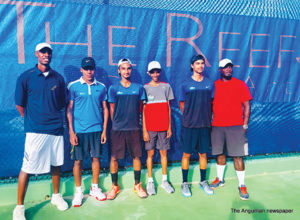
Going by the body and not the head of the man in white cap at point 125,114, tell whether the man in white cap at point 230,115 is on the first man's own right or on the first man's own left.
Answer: on the first man's own left

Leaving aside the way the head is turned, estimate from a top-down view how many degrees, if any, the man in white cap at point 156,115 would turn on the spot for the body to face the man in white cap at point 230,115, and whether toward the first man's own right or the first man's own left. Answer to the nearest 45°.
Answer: approximately 90° to the first man's own left

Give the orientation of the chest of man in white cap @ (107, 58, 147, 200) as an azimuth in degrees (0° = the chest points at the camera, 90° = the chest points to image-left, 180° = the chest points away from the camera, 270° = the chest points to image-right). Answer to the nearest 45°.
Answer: approximately 0°

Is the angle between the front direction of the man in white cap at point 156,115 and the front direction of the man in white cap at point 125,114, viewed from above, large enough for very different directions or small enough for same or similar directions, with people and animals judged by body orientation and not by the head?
same or similar directions

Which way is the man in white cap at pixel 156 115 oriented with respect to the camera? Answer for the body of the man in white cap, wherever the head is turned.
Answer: toward the camera

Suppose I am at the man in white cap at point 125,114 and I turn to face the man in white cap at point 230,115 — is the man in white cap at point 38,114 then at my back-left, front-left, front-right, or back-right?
back-right

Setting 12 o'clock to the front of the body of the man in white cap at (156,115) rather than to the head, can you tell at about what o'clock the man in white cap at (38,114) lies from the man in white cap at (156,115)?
the man in white cap at (38,114) is roughly at 2 o'clock from the man in white cap at (156,115).
